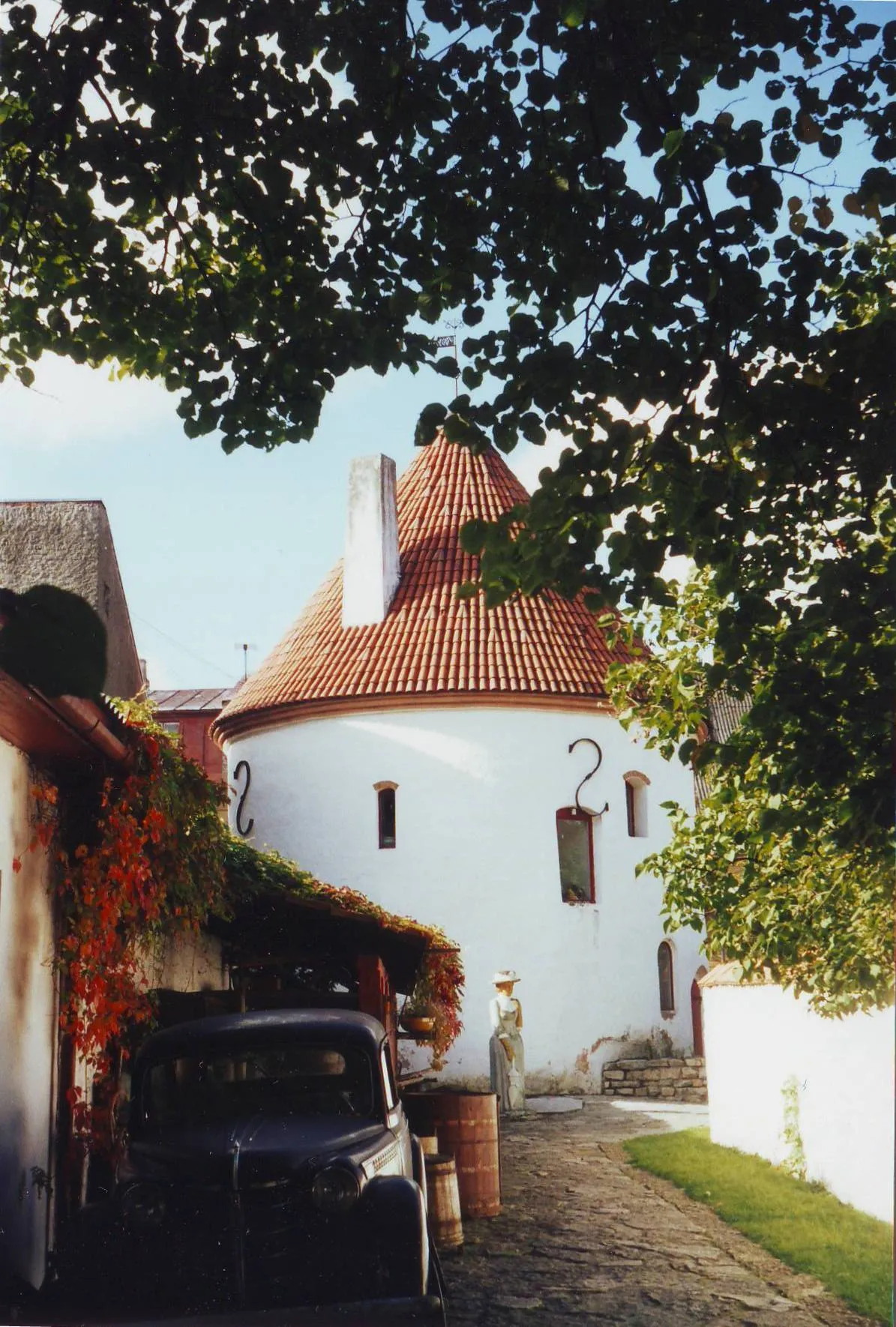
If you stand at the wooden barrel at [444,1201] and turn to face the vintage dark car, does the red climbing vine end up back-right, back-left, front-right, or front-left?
front-right

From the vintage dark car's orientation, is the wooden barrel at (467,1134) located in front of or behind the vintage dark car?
behind

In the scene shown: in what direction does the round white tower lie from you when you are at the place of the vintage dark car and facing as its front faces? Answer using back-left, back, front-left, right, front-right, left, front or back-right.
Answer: back

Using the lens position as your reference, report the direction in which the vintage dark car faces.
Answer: facing the viewer

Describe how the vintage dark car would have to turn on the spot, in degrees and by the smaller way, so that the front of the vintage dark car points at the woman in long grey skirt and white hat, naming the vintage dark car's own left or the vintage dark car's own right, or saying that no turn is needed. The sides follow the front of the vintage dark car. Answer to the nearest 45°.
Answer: approximately 180°

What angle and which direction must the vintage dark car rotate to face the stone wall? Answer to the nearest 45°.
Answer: approximately 180°
